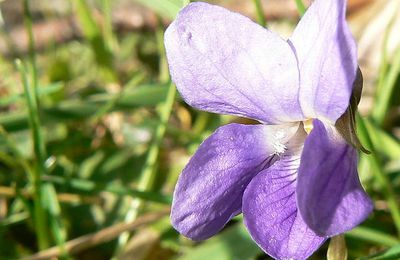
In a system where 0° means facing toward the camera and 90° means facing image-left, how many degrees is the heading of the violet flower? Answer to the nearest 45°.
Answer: approximately 45°

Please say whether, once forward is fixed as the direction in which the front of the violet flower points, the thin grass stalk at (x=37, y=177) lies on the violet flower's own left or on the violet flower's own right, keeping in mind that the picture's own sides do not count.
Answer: on the violet flower's own right

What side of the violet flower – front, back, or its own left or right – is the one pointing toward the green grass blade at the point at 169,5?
right

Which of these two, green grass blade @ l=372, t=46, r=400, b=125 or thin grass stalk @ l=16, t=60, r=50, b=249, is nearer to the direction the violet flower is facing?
the thin grass stalk
